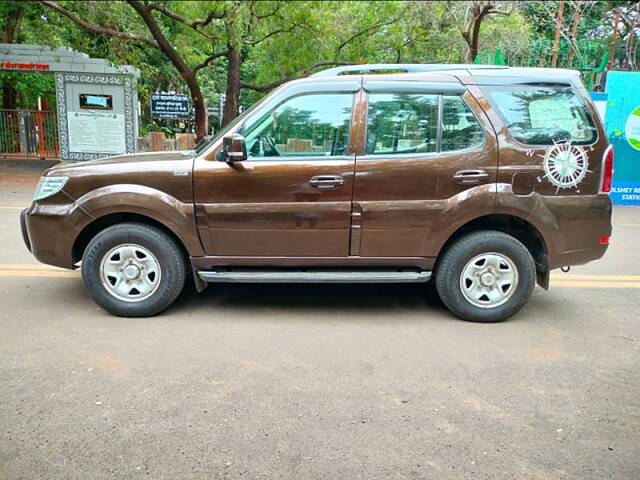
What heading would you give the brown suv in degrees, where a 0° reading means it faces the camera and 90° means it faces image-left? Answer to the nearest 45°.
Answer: approximately 90°

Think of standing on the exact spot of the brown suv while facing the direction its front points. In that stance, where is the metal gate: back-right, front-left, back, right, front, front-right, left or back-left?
front-right

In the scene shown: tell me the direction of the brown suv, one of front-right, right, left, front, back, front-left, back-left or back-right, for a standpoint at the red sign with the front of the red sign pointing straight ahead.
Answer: front

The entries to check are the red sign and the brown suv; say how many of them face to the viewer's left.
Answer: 1

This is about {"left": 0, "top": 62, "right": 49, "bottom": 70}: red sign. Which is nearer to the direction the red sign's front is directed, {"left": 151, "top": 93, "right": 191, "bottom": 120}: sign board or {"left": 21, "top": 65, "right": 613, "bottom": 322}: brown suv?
the brown suv

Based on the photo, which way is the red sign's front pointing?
toward the camera

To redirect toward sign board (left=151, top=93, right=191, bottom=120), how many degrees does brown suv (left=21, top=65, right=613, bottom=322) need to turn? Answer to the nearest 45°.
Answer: approximately 90° to its right
